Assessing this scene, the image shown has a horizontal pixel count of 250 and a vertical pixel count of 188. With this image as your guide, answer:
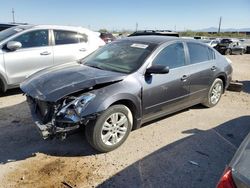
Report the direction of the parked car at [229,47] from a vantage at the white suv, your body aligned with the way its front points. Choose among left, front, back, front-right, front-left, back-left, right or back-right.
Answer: back

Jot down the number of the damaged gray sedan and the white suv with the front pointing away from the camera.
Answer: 0

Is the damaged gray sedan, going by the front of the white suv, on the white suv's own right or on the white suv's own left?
on the white suv's own left

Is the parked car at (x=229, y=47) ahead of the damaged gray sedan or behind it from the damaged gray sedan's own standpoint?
behind

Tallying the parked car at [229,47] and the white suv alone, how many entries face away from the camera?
0

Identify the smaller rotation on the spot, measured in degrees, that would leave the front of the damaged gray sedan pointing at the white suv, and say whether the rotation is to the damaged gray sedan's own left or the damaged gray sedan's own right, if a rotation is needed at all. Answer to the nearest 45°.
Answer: approximately 90° to the damaged gray sedan's own right

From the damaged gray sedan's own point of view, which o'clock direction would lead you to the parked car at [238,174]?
The parked car is roughly at 10 o'clock from the damaged gray sedan.

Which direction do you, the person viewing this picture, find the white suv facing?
facing the viewer and to the left of the viewer
